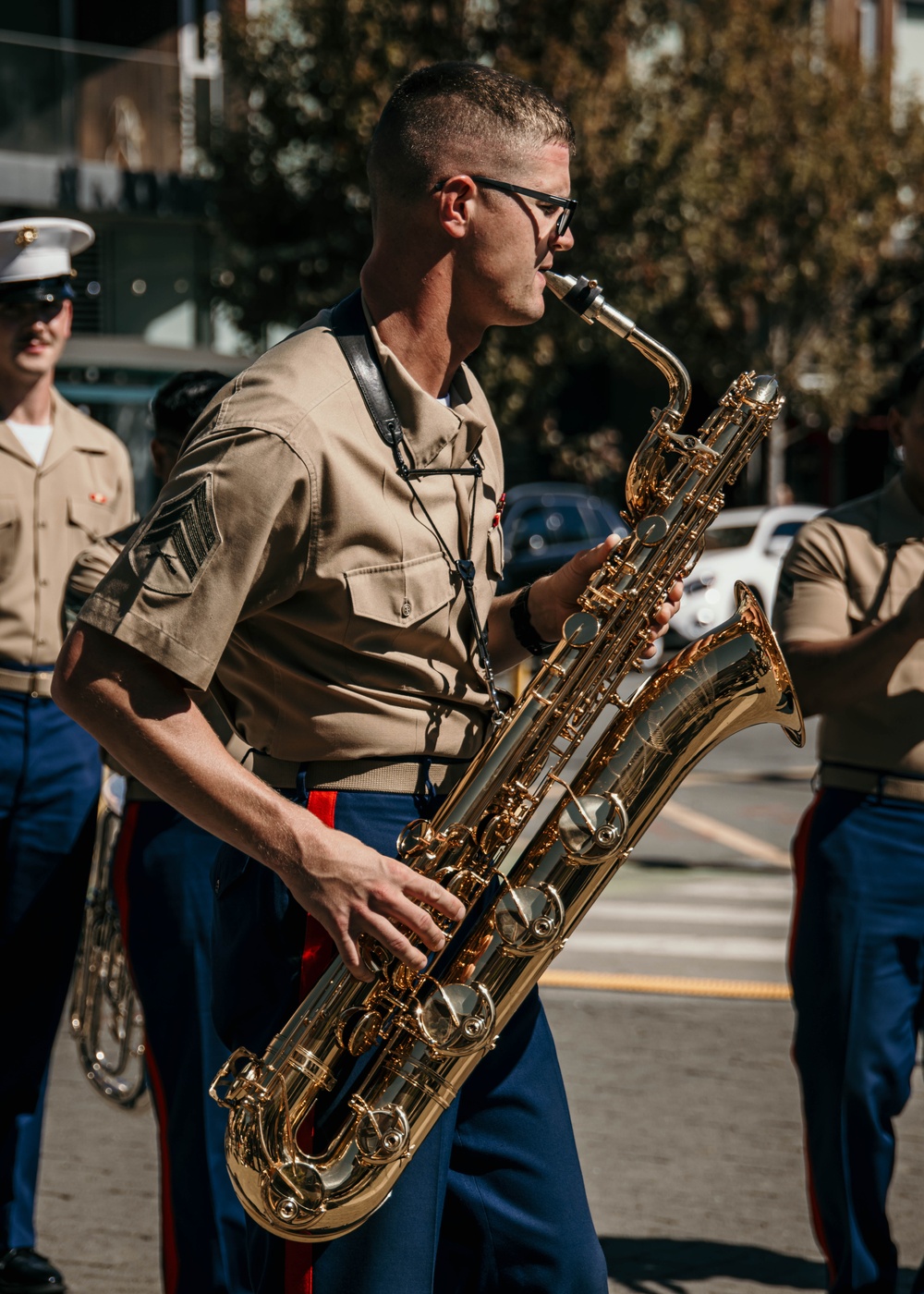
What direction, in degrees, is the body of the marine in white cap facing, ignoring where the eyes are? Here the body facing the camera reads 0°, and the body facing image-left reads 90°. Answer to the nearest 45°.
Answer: approximately 0°

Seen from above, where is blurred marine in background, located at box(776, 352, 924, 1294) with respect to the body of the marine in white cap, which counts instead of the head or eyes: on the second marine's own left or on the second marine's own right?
on the second marine's own left

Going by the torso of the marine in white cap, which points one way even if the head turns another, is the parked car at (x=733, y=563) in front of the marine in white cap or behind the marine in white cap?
behind

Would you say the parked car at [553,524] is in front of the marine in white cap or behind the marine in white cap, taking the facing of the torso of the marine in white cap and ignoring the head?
behind

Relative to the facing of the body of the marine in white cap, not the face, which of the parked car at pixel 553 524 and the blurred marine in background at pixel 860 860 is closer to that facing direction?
the blurred marine in background
